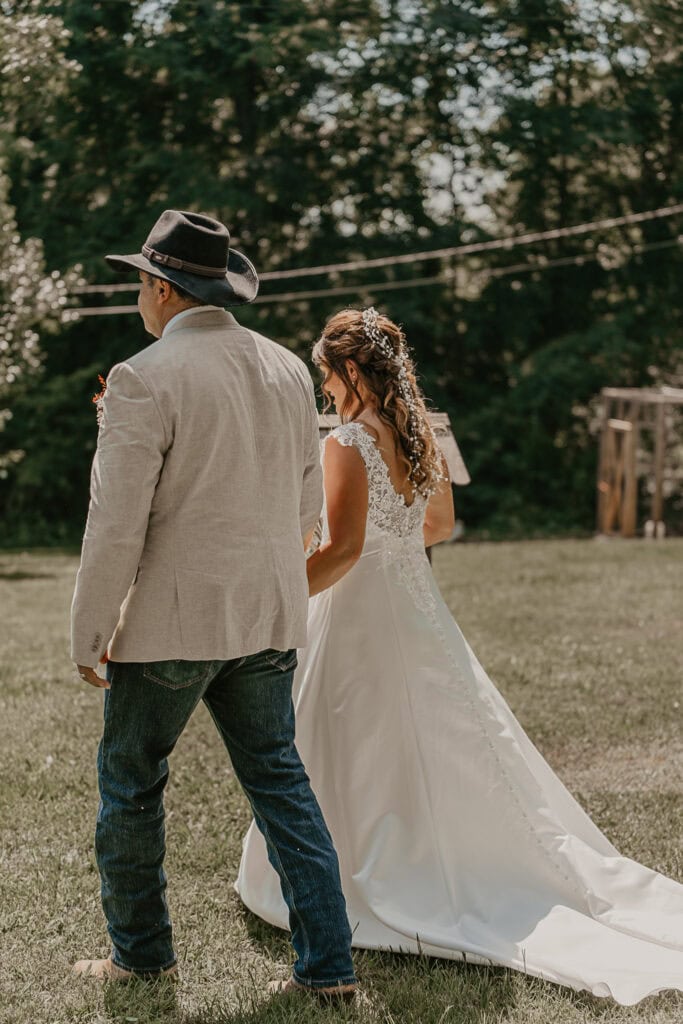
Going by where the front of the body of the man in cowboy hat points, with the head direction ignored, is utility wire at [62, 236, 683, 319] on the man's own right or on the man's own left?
on the man's own right

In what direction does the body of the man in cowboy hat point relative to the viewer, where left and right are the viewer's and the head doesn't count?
facing away from the viewer and to the left of the viewer

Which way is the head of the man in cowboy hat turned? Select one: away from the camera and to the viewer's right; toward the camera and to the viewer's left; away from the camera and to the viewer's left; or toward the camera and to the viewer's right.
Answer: away from the camera and to the viewer's left

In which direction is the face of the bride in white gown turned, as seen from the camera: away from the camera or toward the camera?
away from the camera

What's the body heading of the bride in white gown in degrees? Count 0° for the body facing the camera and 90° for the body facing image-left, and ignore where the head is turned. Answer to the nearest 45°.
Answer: approximately 135°
